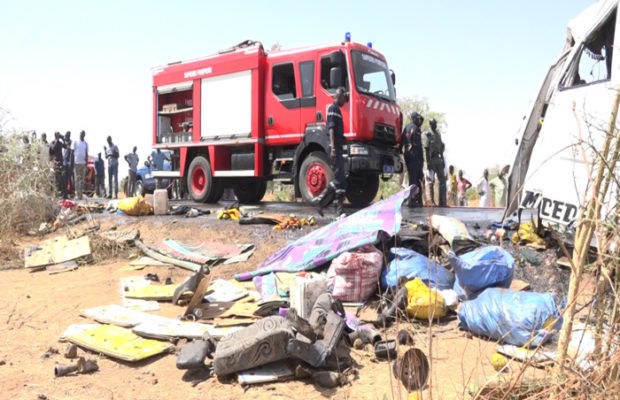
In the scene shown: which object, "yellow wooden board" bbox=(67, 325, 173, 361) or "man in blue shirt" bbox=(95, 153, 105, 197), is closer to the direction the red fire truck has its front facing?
the yellow wooden board

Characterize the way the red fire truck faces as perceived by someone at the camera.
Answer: facing the viewer and to the right of the viewer

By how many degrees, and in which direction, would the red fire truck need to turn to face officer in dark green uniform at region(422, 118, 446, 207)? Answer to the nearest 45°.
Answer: approximately 45° to its left

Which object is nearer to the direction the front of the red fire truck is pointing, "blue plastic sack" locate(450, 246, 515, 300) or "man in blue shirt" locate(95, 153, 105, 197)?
the blue plastic sack

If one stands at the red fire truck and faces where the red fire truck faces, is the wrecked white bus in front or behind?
in front

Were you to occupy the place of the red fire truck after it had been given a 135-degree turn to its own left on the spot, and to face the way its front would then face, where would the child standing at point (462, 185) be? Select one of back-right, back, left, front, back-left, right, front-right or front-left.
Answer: front-right

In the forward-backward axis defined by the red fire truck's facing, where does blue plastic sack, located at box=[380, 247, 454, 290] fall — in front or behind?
in front

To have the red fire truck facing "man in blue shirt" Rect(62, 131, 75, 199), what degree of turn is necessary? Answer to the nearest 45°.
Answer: approximately 180°
